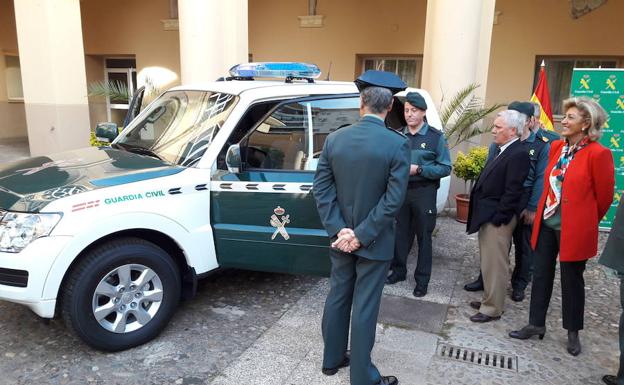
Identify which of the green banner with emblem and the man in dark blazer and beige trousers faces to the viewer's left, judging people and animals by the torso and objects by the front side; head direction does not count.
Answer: the man in dark blazer and beige trousers

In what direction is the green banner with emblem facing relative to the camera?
toward the camera

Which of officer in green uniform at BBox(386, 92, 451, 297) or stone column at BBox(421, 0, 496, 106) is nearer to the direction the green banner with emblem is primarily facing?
the officer in green uniform

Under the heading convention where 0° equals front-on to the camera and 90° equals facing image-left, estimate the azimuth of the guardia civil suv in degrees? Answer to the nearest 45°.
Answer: approximately 45°

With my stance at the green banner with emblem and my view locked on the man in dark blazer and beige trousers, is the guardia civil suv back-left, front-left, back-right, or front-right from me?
front-right

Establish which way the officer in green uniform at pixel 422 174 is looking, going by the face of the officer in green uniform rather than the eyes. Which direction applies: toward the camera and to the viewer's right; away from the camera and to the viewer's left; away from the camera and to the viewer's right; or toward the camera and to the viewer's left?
toward the camera and to the viewer's left

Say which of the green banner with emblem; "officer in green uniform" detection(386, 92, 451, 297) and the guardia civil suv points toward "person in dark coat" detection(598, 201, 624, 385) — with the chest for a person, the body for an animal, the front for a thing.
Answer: the green banner with emblem

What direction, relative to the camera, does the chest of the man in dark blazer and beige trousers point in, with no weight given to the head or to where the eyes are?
to the viewer's left
